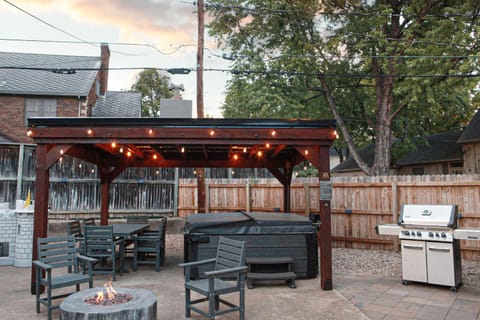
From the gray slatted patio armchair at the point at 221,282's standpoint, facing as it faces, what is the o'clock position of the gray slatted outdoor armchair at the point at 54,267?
the gray slatted outdoor armchair at the point at 54,267 is roughly at 2 o'clock from the gray slatted patio armchair at the point at 221,282.

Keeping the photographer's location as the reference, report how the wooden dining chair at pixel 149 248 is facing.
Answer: facing to the left of the viewer

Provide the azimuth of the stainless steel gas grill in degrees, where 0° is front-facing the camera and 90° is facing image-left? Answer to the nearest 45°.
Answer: approximately 0°

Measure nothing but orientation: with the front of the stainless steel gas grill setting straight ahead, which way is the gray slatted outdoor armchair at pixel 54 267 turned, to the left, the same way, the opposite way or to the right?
to the left

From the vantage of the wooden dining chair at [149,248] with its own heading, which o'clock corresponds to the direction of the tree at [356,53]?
The tree is roughly at 5 o'clock from the wooden dining chair.

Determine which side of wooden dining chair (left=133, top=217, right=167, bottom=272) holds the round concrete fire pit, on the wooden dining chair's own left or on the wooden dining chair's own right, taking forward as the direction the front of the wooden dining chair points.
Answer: on the wooden dining chair's own left

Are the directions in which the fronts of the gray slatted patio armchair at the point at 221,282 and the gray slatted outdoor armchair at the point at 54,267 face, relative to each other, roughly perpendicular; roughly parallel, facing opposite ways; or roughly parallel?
roughly perpendicular

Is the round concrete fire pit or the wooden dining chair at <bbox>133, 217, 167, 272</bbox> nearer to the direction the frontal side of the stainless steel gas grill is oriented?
the round concrete fire pit

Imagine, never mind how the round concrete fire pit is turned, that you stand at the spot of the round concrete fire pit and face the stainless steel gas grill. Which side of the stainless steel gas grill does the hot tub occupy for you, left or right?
left

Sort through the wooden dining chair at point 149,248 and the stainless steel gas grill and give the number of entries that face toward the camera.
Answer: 1

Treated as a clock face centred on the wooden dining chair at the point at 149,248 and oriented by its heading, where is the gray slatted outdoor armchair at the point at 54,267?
The gray slatted outdoor armchair is roughly at 10 o'clock from the wooden dining chair.

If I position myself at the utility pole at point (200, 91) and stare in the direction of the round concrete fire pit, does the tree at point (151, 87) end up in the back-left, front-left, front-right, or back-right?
back-right

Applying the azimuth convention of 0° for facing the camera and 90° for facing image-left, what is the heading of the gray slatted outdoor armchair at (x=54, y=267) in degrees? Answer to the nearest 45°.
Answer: approximately 315°

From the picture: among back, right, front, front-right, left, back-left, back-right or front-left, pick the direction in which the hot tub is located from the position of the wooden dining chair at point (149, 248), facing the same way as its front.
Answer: back-left
